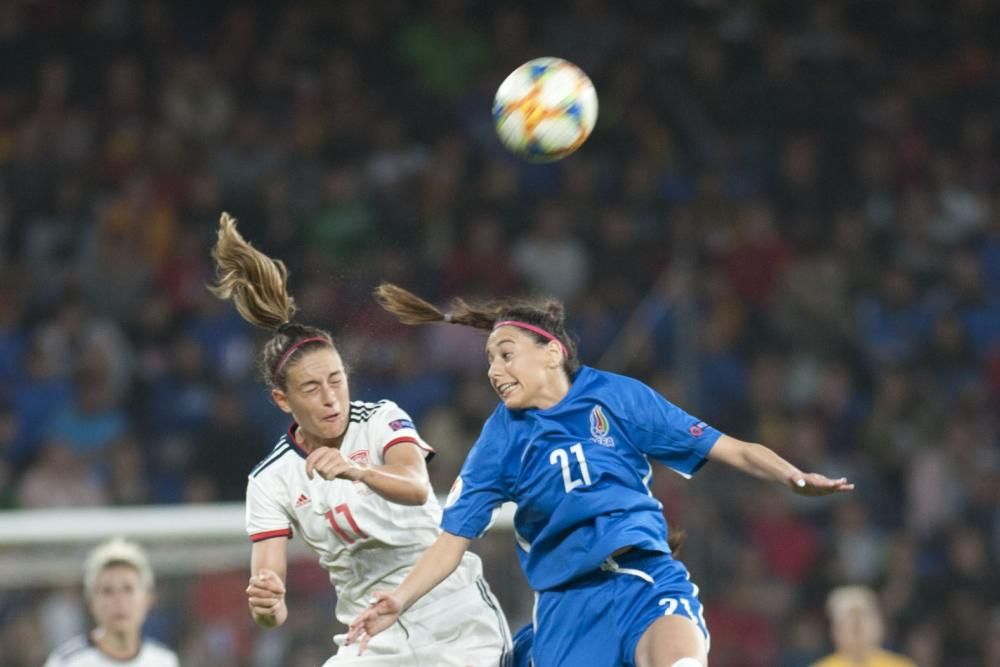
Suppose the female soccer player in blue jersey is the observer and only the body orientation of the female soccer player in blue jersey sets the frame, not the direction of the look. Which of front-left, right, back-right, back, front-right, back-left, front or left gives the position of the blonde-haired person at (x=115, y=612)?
back-right

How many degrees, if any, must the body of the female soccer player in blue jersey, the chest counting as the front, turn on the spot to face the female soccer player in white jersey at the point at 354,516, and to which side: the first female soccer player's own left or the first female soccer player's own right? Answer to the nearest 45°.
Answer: approximately 90° to the first female soccer player's own right

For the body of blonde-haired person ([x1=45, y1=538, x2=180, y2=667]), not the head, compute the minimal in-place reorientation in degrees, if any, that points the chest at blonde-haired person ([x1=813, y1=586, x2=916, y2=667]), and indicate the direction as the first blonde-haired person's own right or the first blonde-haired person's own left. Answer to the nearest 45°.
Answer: approximately 90° to the first blonde-haired person's own left

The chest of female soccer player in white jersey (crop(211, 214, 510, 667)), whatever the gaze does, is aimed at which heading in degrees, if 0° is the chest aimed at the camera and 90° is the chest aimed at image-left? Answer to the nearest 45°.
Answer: approximately 0°

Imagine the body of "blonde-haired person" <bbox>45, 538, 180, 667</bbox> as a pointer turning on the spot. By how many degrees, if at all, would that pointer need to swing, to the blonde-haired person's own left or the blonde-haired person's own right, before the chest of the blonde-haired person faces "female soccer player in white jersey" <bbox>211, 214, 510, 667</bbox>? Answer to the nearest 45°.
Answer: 0° — they already face them

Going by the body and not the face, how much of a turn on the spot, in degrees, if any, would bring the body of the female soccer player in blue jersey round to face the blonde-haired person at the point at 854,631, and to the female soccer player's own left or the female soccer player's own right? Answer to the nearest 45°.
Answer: approximately 180°
